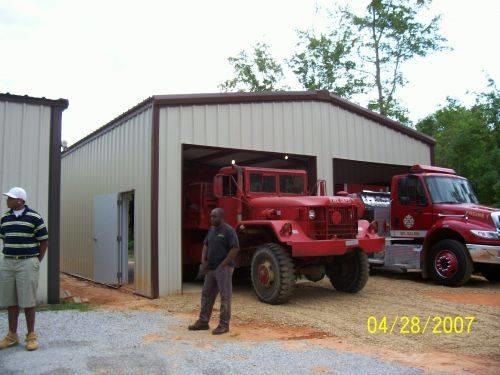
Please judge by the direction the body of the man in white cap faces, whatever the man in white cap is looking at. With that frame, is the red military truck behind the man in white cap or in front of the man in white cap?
behind

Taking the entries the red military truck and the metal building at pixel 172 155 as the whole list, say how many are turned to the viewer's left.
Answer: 0

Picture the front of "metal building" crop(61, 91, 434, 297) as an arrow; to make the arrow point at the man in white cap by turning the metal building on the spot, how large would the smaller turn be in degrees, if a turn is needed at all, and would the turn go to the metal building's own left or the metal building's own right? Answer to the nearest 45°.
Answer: approximately 45° to the metal building's own right

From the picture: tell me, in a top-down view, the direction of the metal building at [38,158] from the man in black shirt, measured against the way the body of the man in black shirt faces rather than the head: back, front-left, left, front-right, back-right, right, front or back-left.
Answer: right

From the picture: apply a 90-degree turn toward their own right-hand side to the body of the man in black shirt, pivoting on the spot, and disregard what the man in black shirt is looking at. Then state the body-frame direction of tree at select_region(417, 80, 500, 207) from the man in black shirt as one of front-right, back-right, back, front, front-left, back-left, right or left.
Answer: right

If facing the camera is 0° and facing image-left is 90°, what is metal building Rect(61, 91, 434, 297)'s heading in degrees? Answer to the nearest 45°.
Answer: approximately 315°

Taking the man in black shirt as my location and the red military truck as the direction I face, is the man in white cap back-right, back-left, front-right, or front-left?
back-left

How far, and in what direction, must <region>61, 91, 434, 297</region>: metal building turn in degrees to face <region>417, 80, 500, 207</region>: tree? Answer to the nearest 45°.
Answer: approximately 90° to its left

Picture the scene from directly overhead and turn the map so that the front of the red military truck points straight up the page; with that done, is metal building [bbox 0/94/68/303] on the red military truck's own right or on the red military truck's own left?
on the red military truck's own right

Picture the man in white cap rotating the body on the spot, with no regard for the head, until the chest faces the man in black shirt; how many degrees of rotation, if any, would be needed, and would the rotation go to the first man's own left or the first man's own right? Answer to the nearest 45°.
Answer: approximately 135° to the first man's own left

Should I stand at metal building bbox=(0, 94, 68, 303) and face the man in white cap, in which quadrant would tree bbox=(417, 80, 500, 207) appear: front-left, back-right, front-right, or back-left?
back-left
